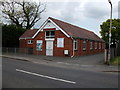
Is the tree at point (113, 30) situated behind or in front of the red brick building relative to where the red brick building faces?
behind

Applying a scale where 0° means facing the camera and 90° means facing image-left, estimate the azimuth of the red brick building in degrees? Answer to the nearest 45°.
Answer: approximately 45°
